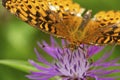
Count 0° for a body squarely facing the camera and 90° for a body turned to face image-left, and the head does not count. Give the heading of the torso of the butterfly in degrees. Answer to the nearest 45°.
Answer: approximately 0°
